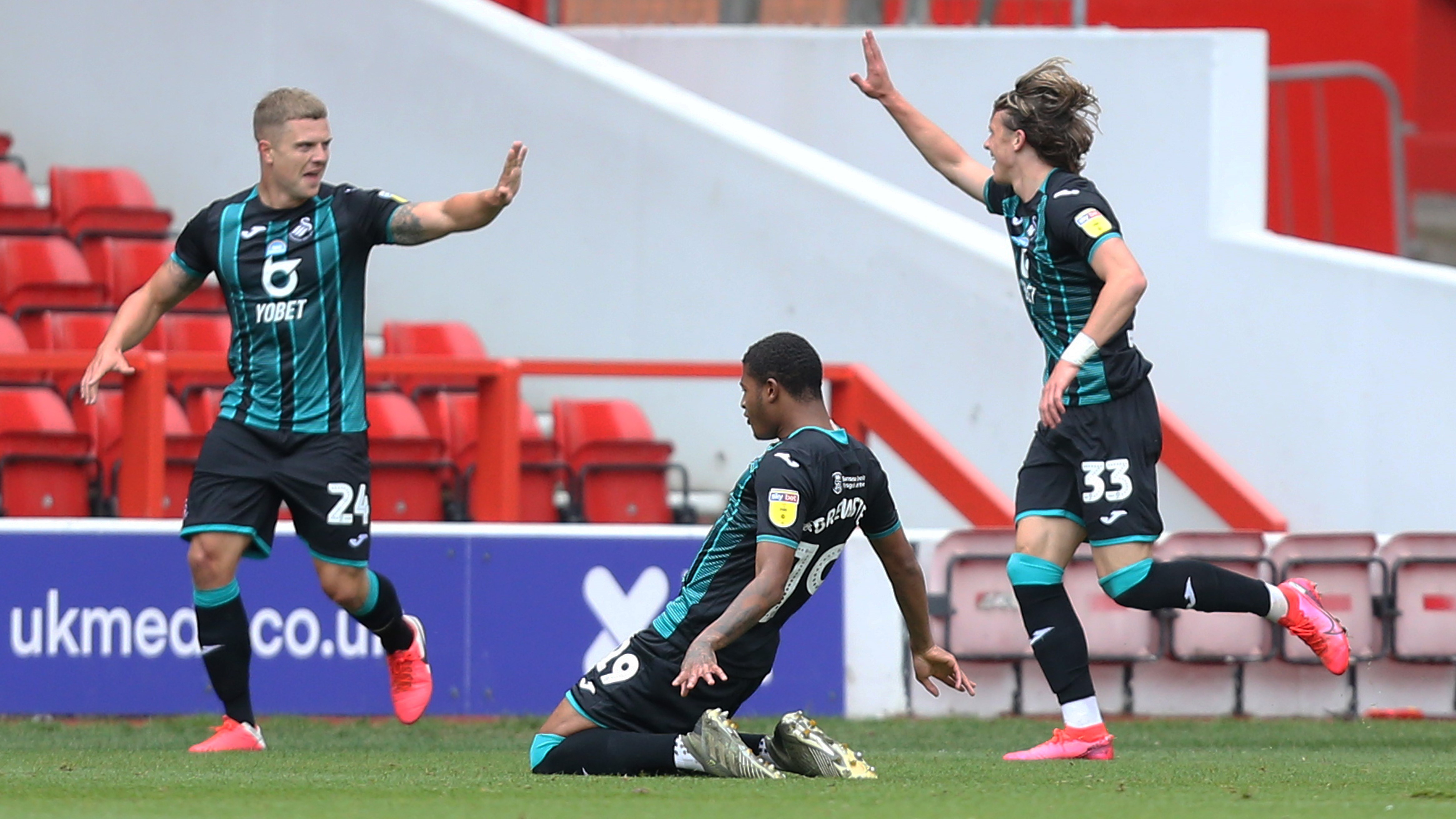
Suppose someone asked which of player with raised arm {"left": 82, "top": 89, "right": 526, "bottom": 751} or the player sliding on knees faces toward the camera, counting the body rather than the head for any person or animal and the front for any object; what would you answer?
the player with raised arm

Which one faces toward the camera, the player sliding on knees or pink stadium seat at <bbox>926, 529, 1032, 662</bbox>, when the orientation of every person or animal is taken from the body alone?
the pink stadium seat

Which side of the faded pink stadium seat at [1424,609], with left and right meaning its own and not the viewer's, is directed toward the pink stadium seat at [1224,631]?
right

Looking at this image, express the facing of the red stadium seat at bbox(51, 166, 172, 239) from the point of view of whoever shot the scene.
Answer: facing the viewer and to the right of the viewer

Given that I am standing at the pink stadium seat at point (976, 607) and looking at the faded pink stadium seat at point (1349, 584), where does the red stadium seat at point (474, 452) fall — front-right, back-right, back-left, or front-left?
back-left

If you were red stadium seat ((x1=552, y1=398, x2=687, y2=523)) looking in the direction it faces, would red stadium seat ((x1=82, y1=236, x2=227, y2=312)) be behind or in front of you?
behind

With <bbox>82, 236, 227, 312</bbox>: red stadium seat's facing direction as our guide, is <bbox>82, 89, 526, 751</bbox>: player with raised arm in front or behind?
in front

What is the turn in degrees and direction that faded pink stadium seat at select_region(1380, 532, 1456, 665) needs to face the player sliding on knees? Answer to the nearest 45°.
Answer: approximately 45° to its right

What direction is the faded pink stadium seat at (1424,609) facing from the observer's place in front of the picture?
facing the viewer

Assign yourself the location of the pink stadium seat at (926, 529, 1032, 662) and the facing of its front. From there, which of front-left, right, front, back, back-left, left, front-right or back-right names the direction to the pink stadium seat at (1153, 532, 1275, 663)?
left

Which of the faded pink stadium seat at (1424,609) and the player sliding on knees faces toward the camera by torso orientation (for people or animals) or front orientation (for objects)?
the faded pink stadium seat

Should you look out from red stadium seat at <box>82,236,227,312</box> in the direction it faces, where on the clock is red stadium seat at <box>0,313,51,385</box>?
red stadium seat at <box>0,313,51,385</box> is roughly at 2 o'clock from red stadium seat at <box>82,236,227,312</box>.

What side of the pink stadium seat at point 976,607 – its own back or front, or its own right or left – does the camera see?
front

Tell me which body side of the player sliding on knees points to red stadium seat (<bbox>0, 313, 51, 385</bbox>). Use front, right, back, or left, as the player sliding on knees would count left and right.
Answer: front
